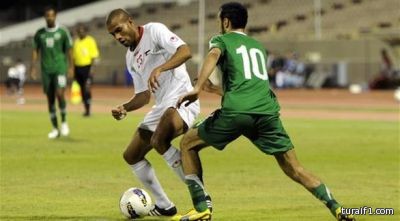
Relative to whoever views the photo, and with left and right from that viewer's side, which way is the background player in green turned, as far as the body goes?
facing the viewer

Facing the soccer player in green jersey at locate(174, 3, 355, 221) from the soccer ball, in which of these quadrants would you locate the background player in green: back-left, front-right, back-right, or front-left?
back-left

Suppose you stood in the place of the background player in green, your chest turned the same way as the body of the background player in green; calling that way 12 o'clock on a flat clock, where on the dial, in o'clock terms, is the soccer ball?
The soccer ball is roughly at 12 o'clock from the background player in green.

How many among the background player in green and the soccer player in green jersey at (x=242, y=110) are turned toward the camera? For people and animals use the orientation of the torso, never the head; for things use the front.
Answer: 1

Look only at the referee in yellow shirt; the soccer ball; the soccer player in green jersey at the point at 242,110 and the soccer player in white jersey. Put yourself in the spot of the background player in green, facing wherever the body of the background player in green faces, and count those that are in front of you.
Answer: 3

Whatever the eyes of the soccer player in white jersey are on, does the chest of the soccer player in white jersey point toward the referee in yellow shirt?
no

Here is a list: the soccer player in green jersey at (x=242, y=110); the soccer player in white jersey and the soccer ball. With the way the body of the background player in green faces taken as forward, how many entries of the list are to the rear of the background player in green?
0

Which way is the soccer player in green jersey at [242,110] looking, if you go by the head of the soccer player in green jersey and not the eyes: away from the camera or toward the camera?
away from the camera

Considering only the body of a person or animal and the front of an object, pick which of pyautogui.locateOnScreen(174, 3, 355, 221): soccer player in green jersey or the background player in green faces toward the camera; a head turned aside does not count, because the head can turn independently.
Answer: the background player in green

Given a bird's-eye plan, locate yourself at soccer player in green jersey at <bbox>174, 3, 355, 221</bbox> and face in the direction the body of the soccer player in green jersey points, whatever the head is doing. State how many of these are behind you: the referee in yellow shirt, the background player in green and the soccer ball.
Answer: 0

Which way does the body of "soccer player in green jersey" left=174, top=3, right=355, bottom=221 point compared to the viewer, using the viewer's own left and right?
facing away from the viewer and to the left of the viewer

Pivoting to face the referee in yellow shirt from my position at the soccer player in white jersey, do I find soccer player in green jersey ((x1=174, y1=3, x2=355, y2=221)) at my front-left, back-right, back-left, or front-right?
back-right

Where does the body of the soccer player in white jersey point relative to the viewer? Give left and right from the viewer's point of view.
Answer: facing the viewer and to the left of the viewer

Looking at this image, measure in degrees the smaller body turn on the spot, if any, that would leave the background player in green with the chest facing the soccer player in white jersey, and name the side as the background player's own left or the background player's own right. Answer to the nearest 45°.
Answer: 0° — they already face them
